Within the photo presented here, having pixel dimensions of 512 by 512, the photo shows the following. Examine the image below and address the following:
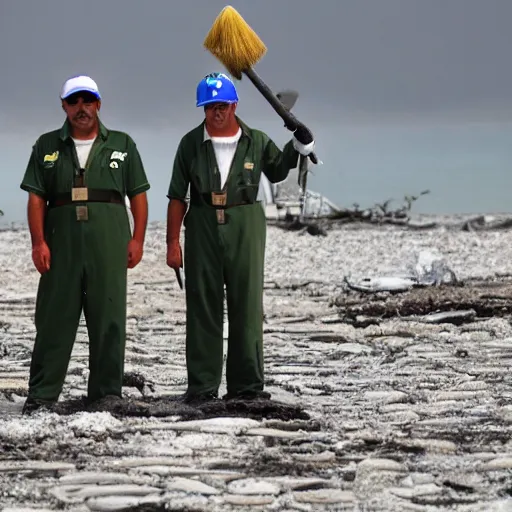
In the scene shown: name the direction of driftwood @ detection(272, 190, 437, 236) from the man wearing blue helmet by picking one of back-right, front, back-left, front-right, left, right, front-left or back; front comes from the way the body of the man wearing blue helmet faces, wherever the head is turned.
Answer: back

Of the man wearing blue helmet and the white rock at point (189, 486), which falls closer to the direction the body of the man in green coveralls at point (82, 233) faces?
the white rock

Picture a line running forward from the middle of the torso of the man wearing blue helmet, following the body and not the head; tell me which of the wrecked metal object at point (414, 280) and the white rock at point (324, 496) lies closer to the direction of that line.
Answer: the white rock

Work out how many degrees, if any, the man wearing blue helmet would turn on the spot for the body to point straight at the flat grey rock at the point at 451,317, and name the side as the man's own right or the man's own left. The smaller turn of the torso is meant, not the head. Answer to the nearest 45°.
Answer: approximately 135° to the man's own left

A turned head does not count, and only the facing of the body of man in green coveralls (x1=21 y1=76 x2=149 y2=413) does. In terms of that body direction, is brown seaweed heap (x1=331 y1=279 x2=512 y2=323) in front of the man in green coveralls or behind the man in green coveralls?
behind

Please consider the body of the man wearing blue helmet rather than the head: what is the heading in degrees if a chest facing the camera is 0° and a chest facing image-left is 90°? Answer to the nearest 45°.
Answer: approximately 0°

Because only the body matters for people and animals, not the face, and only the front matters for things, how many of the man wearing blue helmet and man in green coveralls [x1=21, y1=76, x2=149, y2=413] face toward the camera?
2

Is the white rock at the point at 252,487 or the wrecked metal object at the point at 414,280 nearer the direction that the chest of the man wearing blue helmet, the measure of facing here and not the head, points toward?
the white rock

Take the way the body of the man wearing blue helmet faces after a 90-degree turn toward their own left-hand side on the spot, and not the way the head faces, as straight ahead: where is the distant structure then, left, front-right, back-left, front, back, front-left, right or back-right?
left

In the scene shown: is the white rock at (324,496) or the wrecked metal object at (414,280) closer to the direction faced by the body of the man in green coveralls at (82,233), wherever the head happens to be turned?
the white rock

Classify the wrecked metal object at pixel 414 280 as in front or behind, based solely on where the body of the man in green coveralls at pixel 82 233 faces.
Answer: behind
